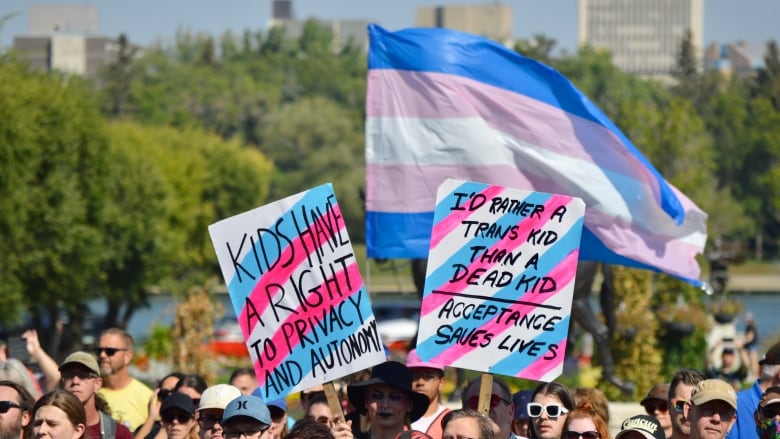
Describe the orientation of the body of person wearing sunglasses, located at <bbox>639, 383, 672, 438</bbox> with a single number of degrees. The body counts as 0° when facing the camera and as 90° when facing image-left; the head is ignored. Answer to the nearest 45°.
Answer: approximately 45°

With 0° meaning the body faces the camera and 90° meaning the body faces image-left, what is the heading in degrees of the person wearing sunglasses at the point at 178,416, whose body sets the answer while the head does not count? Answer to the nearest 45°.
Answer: approximately 45°

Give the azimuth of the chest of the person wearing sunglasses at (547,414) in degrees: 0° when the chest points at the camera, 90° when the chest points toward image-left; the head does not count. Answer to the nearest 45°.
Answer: approximately 45°

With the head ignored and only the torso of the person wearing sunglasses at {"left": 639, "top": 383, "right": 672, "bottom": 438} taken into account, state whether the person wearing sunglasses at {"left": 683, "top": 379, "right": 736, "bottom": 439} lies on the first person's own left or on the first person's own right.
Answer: on the first person's own left

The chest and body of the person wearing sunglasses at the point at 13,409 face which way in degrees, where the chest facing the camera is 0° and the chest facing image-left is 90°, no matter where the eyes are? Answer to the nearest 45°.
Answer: approximately 45°
